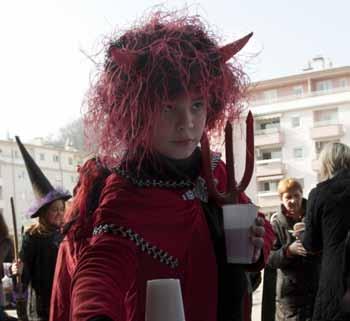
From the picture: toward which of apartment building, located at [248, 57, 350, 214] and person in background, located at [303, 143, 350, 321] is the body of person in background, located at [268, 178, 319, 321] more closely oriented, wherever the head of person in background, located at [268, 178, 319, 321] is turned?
the person in background

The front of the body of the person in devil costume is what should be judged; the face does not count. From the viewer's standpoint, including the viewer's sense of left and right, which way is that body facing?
facing the viewer and to the right of the viewer

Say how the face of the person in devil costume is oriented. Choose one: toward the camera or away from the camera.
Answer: toward the camera

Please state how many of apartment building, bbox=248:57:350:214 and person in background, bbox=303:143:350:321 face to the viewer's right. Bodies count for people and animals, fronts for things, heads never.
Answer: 0

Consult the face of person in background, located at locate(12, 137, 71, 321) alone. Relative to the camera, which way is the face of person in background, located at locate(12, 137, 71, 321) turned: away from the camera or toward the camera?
toward the camera

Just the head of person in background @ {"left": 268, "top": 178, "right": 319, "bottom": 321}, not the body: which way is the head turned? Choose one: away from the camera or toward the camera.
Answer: toward the camera

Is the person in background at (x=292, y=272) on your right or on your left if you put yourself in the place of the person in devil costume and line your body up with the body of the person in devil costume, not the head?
on your left

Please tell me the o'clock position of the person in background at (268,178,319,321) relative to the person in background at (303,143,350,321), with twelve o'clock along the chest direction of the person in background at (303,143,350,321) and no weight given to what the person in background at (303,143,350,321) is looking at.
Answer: the person in background at (268,178,319,321) is roughly at 1 o'clock from the person in background at (303,143,350,321).

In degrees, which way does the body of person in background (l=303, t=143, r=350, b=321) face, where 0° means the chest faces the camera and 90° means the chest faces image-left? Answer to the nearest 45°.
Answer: approximately 135°

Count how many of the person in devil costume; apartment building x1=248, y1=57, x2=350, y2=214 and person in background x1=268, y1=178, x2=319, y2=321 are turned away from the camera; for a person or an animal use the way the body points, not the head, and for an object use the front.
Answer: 0

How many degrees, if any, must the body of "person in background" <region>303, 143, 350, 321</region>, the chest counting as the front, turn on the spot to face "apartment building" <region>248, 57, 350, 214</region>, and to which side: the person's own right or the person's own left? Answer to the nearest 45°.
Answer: approximately 45° to the person's own right

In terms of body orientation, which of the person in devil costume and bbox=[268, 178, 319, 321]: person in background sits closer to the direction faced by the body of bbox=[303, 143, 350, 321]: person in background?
the person in background

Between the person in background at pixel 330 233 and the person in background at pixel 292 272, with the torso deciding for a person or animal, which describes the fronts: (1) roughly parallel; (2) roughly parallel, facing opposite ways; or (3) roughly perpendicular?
roughly parallel, facing opposite ways

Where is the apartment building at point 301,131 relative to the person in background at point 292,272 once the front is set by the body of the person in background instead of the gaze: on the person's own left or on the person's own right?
on the person's own left
